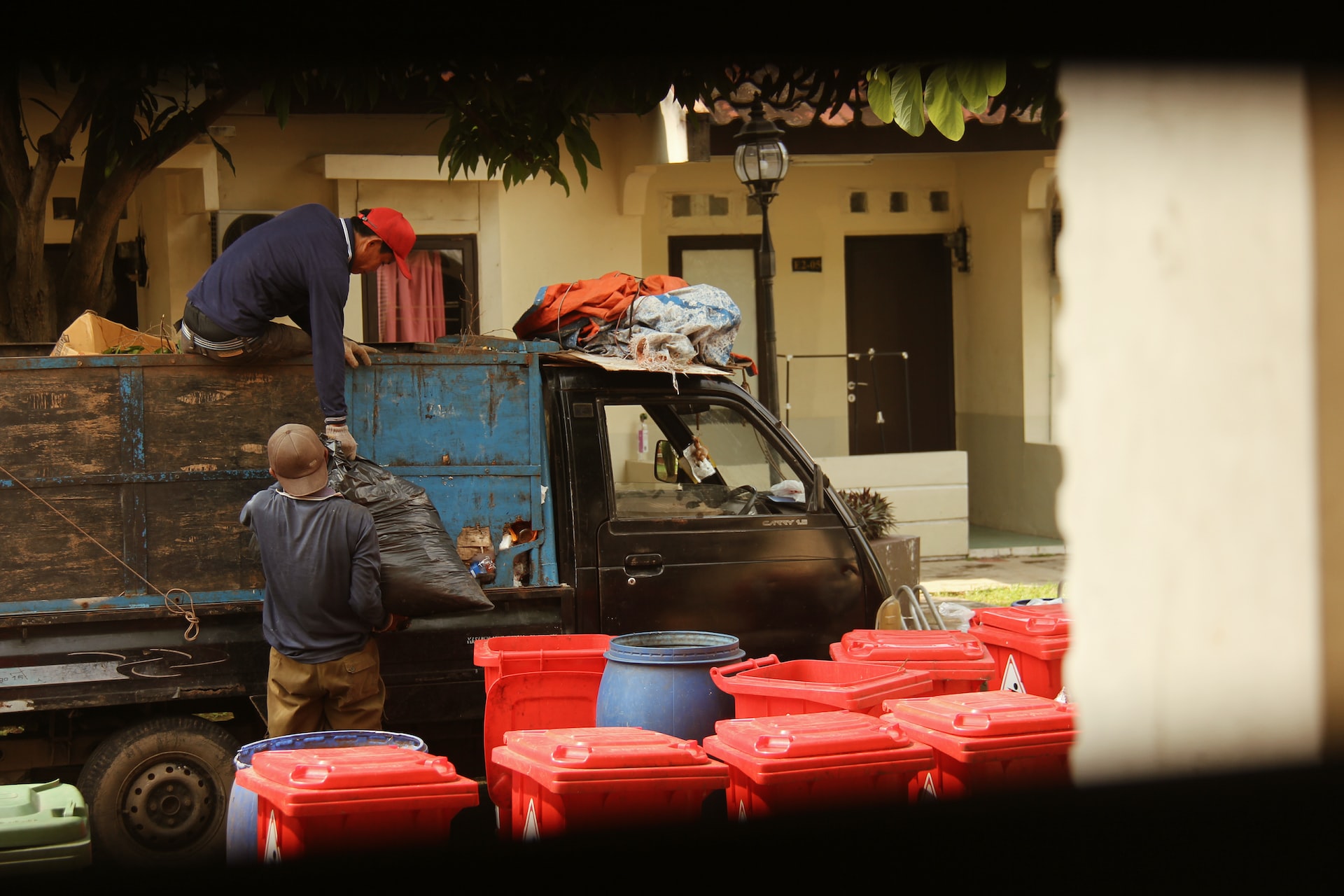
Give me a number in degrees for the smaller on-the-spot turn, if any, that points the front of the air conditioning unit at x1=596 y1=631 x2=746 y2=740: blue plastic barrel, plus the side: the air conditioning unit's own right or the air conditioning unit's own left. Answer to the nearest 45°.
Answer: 0° — it already faces it

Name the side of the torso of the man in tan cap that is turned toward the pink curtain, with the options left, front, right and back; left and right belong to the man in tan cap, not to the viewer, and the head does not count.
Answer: front

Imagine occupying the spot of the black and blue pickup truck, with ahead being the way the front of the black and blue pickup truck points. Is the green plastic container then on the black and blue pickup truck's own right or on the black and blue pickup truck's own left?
on the black and blue pickup truck's own right

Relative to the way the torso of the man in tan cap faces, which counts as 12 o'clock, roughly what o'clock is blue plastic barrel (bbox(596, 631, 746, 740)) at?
The blue plastic barrel is roughly at 4 o'clock from the man in tan cap.

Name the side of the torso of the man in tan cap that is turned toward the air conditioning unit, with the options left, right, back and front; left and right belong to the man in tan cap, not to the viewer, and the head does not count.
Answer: front

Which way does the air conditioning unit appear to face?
toward the camera

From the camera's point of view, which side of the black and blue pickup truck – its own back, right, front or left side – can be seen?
right

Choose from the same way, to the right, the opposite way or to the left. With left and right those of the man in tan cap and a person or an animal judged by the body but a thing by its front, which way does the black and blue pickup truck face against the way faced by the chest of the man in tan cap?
to the right

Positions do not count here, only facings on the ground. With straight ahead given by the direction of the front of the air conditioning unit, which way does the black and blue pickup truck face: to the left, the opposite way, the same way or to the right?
to the left

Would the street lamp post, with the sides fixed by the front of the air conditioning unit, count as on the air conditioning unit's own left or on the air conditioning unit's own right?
on the air conditioning unit's own left

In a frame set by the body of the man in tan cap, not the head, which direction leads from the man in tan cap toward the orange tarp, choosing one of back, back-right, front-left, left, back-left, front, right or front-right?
front-right

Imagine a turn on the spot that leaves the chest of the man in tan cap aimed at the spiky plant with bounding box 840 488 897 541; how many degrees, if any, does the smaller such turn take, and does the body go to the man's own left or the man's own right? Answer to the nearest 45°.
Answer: approximately 45° to the man's own right

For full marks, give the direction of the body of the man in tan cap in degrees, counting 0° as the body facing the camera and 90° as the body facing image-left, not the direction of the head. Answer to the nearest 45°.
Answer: approximately 180°

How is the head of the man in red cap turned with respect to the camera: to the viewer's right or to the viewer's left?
to the viewer's right

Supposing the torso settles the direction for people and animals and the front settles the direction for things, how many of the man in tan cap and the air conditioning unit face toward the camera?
1
